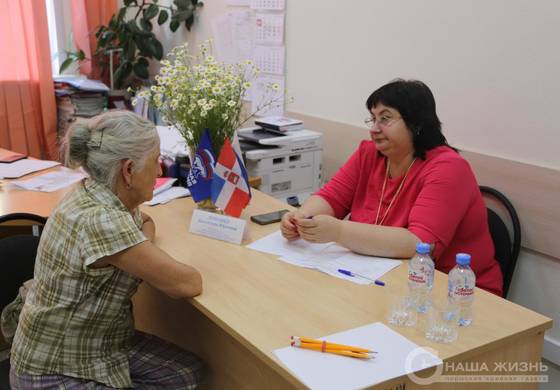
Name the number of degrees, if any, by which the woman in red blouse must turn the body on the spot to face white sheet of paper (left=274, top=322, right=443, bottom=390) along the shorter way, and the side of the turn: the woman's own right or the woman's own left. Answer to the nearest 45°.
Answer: approximately 45° to the woman's own left

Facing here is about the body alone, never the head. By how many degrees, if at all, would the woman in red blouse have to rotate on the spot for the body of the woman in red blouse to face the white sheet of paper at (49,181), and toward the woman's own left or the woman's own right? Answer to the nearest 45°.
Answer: approximately 45° to the woman's own right

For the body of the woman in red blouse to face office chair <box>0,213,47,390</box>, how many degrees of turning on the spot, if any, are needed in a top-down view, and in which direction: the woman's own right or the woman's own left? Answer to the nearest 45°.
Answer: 0° — they already face it

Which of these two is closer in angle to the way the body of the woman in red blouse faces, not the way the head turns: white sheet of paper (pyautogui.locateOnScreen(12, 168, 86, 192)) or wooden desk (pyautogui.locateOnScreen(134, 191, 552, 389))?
the wooden desk

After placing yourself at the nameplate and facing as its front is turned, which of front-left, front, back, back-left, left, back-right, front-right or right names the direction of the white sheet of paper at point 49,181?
right

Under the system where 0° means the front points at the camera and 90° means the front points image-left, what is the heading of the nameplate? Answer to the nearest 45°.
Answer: approximately 45°

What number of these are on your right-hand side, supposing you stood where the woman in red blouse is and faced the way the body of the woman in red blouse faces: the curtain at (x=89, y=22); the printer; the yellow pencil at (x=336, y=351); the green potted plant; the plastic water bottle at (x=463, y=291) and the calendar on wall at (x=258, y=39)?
4

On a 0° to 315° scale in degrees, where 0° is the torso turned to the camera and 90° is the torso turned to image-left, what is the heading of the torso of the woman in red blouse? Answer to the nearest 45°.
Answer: approximately 45°

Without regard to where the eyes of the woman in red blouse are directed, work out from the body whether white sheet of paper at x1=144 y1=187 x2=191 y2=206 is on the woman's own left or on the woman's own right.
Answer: on the woman's own right

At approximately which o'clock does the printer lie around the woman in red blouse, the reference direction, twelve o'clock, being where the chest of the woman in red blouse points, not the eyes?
The printer is roughly at 3 o'clock from the woman in red blouse.

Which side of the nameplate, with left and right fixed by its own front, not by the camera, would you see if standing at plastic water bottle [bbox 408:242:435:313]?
left

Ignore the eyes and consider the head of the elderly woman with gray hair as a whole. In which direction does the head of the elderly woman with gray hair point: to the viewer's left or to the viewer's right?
to the viewer's right

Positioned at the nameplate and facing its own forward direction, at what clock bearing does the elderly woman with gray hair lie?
The elderly woman with gray hair is roughly at 12 o'clock from the nameplate.
